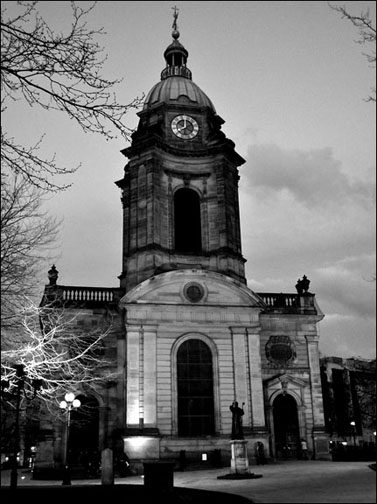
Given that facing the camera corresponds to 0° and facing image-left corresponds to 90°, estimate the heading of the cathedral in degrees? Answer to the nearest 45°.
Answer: approximately 0°

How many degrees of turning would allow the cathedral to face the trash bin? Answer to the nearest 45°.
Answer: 0° — it already faces it

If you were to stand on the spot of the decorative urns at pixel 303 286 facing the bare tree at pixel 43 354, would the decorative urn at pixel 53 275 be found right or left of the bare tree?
right

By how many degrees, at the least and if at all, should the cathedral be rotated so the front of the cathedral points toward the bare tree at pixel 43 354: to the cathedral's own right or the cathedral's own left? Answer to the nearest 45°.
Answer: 0° — it already faces it

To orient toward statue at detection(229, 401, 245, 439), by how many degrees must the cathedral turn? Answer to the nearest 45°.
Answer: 0° — it already faces it
